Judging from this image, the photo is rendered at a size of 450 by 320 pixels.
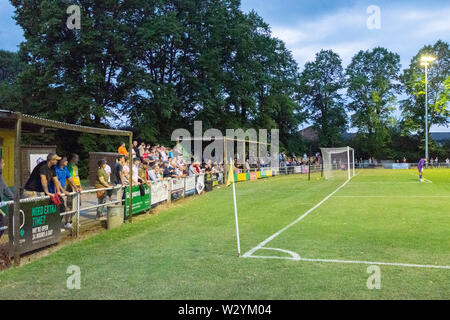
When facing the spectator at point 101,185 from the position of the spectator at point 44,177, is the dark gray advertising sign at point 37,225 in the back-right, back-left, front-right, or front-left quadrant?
back-right

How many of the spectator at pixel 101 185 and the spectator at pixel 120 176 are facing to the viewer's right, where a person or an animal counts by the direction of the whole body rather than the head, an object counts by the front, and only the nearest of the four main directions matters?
2

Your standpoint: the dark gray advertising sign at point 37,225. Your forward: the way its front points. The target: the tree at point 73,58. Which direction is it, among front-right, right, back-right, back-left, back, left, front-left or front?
back-left

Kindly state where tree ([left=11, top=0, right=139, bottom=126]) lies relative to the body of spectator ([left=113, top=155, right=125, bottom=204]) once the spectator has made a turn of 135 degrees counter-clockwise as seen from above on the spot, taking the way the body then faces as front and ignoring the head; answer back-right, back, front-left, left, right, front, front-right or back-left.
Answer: front-right

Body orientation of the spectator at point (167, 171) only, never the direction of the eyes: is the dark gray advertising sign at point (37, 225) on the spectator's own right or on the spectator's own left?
on the spectator's own right

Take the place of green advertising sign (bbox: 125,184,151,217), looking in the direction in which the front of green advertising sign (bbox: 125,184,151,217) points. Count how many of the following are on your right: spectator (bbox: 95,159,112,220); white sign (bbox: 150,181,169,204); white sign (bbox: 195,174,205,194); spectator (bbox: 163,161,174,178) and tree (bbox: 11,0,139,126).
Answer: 1

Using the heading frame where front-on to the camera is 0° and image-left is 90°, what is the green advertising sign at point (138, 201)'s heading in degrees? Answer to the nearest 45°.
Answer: approximately 315°

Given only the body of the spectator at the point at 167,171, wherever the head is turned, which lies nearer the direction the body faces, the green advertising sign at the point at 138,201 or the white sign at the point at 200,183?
the green advertising sign

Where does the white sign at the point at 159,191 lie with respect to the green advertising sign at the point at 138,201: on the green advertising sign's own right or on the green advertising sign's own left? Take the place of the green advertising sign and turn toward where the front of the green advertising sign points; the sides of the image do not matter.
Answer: on the green advertising sign's own left

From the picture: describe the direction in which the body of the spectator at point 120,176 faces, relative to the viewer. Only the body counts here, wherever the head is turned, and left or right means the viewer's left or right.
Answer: facing to the right of the viewer

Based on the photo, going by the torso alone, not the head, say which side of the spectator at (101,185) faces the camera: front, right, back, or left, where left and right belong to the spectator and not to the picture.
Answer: right

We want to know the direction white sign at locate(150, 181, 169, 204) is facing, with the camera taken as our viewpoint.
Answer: facing the viewer and to the right of the viewer
